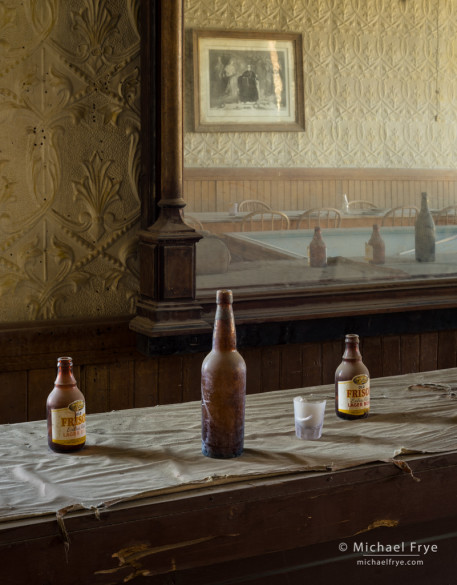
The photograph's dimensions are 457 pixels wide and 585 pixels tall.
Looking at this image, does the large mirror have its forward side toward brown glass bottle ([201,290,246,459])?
yes

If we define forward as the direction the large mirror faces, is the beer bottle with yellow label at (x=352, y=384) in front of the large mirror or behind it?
in front

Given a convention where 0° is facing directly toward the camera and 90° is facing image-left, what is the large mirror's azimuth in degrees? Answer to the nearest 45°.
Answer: approximately 0°

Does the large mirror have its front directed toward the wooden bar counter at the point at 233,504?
yes

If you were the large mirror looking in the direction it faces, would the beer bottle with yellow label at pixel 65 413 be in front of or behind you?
in front
